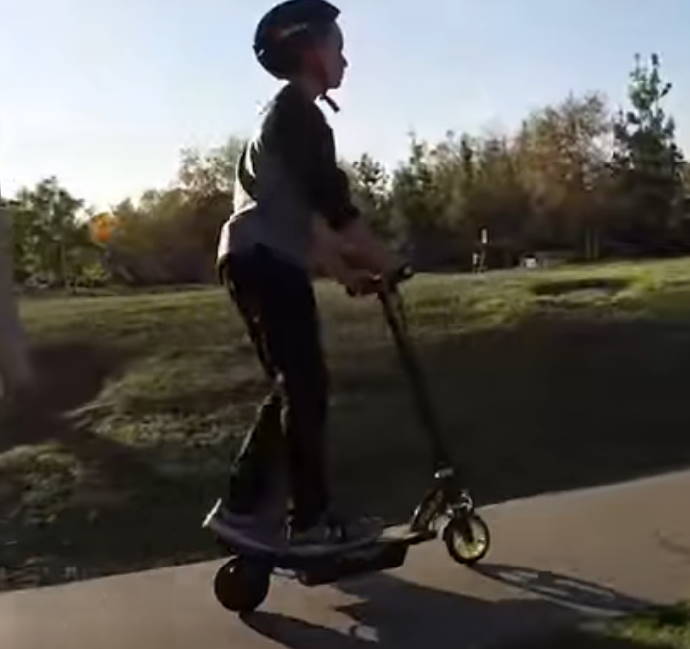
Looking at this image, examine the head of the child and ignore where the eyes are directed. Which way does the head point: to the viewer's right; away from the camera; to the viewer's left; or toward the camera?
to the viewer's right

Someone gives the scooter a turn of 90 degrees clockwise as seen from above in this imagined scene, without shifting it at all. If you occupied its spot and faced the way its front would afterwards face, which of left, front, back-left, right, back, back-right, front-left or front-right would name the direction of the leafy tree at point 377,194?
back

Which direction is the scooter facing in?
to the viewer's right

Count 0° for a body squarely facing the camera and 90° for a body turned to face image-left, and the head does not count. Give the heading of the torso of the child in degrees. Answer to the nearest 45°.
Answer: approximately 270°
